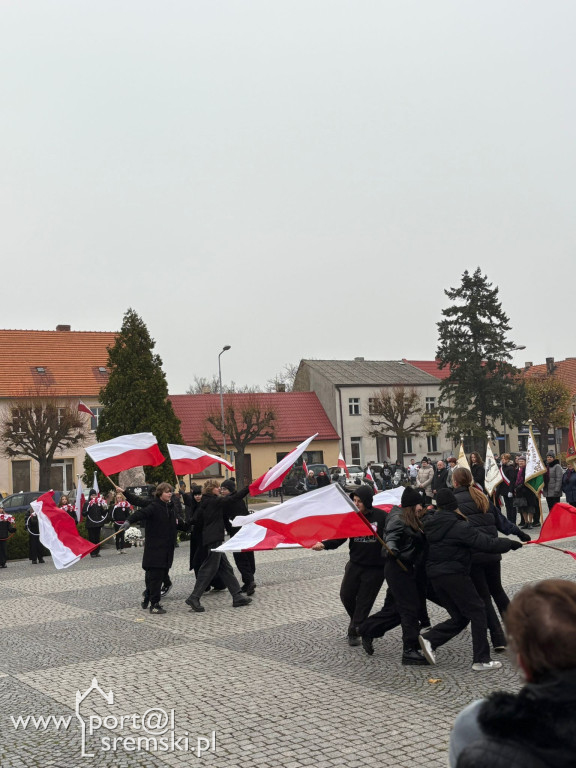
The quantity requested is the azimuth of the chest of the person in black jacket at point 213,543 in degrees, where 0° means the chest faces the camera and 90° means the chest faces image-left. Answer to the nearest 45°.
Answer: approximately 270°

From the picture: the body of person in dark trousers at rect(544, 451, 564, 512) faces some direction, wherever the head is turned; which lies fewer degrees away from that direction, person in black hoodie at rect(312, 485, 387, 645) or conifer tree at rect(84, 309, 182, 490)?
the person in black hoodie

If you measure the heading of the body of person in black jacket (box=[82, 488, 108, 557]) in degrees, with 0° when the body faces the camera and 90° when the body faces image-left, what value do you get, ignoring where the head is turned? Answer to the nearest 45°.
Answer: approximately 0°

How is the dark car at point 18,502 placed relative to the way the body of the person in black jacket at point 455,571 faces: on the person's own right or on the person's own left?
on the person's own left
